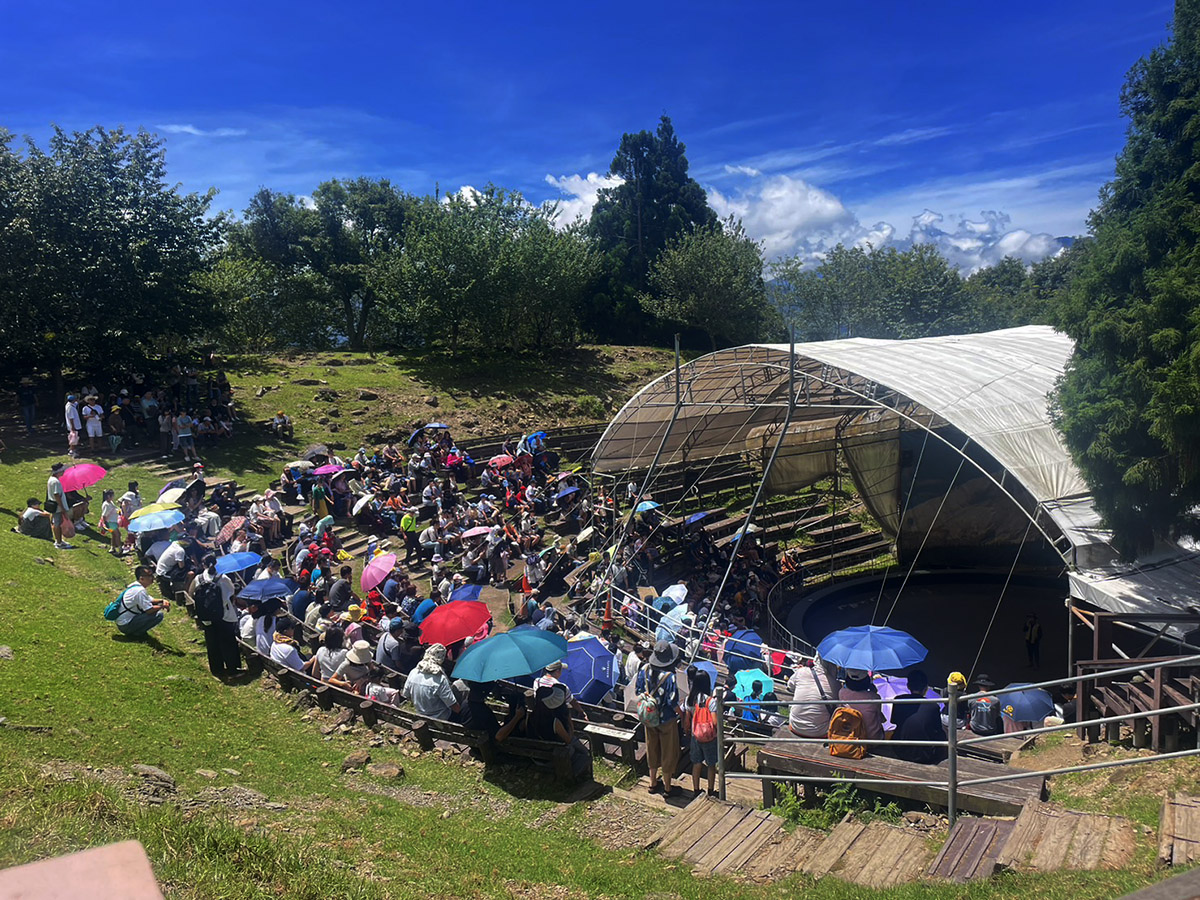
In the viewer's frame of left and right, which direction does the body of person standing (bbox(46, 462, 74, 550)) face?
facing to the right of the viewer

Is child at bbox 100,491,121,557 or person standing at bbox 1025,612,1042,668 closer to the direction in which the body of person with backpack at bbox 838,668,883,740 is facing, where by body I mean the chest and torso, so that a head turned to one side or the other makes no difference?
the person standing

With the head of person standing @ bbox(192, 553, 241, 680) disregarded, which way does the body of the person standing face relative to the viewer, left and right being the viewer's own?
facing away from the viewer and to the right of the viewer

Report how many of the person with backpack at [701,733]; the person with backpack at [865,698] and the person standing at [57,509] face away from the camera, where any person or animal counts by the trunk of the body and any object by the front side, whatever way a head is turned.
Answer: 2

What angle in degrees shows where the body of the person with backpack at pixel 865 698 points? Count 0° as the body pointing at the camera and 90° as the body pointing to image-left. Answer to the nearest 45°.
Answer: approximately 180°

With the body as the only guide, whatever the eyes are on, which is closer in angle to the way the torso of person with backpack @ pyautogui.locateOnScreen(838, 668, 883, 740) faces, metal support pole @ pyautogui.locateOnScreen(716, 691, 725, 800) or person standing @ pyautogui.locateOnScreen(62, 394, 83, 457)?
the person standing

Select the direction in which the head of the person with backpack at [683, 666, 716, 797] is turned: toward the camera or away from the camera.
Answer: away from the camera

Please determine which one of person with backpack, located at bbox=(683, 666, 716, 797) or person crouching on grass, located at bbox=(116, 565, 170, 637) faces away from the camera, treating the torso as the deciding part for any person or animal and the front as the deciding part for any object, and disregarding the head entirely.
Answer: the person with backpack

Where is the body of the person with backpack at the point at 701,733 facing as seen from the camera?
away from the camera

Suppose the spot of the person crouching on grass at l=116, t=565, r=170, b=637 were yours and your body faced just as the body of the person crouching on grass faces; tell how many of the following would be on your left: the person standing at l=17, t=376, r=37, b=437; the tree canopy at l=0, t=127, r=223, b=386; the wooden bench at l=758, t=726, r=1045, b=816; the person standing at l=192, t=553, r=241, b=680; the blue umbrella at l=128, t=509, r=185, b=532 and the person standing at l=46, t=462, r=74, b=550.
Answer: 4

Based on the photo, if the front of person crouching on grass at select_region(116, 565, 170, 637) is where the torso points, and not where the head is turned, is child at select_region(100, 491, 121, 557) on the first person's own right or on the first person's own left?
on the first person's own left

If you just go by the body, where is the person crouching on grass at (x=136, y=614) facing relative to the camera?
to the viewer's right
